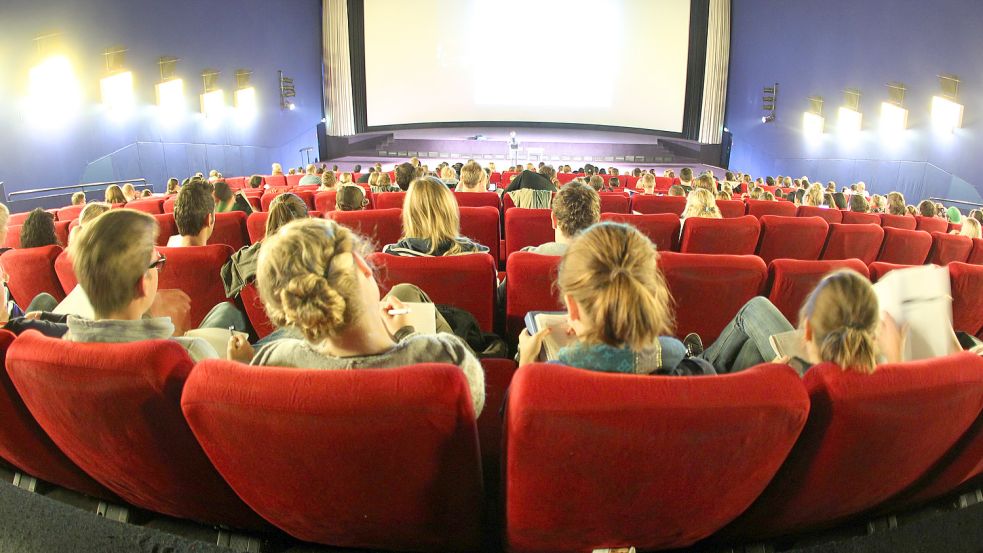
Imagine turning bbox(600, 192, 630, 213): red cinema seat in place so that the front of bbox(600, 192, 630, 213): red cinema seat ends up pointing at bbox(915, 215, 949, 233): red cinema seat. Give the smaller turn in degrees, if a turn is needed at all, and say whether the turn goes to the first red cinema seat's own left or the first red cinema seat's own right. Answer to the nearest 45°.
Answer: approximately 90° to the first red cinema seat's own right

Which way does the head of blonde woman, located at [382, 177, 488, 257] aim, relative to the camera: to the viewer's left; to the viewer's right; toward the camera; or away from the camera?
away from the camera

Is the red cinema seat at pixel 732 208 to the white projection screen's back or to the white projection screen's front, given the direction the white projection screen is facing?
to the front

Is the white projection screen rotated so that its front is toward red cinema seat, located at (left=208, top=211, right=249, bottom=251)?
yes

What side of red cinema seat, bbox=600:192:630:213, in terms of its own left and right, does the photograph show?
back

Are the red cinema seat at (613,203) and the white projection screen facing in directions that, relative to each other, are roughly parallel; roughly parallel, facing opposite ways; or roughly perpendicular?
roughly parallel, facing opposite ways

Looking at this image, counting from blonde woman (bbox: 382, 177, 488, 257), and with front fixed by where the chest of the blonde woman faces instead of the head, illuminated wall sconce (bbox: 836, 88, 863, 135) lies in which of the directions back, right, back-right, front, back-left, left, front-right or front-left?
front-right

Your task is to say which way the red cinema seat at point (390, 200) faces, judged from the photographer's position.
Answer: facing away from the viewer

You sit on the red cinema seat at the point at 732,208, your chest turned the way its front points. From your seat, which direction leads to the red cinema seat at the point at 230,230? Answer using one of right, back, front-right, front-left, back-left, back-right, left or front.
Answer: back-left

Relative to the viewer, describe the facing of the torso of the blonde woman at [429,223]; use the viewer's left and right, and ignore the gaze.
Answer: facing away from the viewer

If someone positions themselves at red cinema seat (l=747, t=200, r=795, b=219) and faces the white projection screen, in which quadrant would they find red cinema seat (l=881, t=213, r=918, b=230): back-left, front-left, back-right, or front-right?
back-right

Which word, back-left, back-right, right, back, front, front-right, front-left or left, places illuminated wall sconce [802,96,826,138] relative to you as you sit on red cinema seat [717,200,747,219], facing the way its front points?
front

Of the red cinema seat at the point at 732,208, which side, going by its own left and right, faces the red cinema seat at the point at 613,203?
left

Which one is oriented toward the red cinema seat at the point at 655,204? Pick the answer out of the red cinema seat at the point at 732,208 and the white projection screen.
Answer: the white projection screen

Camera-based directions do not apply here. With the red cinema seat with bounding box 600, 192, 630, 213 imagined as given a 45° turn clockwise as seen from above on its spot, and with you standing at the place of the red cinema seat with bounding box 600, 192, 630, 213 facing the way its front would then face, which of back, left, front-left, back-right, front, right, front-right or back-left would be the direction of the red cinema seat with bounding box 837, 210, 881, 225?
front-right

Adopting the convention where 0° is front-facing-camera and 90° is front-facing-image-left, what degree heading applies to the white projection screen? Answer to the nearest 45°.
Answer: approximately 0°

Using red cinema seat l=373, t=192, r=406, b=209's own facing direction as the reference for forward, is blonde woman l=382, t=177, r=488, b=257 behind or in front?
behind

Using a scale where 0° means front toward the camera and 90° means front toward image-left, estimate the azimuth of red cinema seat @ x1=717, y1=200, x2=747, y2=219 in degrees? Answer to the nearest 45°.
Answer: approximately 180°

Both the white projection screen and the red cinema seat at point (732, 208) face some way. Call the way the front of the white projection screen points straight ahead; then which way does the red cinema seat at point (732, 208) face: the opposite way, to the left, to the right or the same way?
the opposite way

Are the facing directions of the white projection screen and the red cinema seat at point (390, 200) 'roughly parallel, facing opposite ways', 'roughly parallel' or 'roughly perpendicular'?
roughly parallel, facing opposite ways
